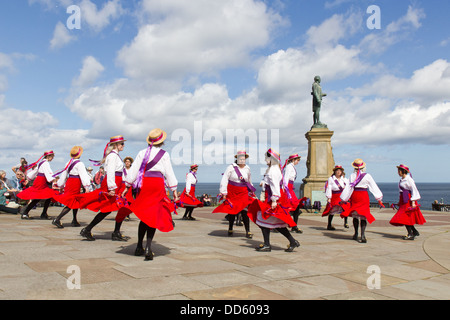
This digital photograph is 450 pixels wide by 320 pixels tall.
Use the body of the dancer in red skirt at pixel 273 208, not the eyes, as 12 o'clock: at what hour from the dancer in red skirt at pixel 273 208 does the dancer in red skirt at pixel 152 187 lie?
the dancer in red skirt at pixel 152 187 is roughly at 11 o'clock from the dancer in red skirt at pixel 273 208.

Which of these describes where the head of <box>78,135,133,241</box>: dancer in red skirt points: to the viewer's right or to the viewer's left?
to the viewer's right

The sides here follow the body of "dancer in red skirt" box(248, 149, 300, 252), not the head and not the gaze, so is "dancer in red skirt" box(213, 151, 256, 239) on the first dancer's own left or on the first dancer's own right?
on the first dancer's own right

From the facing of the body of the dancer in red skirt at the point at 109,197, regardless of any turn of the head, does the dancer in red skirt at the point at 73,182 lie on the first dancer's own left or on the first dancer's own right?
on the first dancer's own left

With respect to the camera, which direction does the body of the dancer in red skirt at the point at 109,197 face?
to the viewer's right

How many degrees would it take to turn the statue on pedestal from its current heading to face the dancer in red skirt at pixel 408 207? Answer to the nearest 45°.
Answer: approximately 90° to its right

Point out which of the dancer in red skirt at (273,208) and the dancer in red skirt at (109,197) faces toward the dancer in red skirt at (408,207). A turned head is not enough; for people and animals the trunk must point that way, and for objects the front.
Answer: the dancer in red skirt at (109,197)
